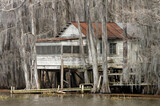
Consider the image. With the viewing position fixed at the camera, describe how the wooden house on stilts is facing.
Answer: facing the viewer and to the left of the viewer
